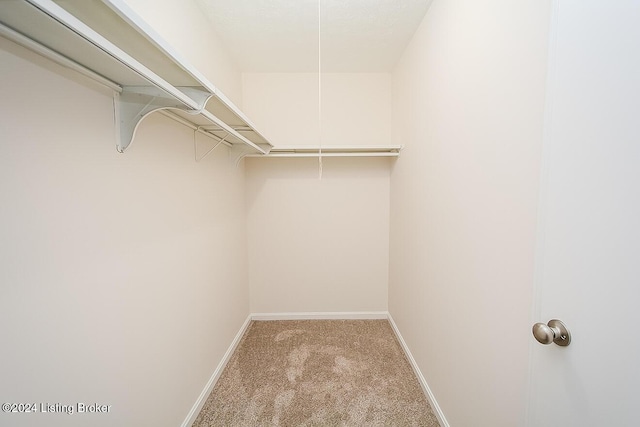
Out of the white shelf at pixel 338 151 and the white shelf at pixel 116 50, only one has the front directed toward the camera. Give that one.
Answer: the white shelf at pixel 338 151

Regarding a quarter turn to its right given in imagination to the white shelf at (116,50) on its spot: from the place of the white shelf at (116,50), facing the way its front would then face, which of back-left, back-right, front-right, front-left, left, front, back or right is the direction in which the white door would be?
front-left

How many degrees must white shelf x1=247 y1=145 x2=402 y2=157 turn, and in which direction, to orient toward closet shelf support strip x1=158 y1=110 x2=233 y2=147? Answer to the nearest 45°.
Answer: approximately 45° to its right

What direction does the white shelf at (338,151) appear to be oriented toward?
toward the camera

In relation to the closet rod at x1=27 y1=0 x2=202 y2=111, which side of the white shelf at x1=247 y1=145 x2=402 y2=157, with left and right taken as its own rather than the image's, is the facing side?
front

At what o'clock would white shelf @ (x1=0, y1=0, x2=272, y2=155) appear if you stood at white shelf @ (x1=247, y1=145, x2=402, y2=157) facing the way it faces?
white shelf @ (x1=0, y1=0, x2=272, y2=155) is roughly at 1 o'clock from white shelf @ (x1=247, y1=145, x2=402, y2=157).

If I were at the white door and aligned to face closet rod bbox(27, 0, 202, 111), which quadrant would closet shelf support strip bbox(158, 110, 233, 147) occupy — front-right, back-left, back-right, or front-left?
front-right

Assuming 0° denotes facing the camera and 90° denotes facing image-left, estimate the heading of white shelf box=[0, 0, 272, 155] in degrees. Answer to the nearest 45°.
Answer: approximately 270°

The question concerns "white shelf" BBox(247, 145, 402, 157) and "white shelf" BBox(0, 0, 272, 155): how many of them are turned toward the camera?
1

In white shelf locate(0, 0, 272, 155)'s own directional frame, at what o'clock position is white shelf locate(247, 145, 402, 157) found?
white shelf locate(247, 145, 402, 157) is roughly at 11 o'clock from white shelf locate(0, 0, 272, 155).
